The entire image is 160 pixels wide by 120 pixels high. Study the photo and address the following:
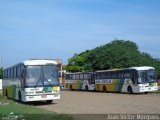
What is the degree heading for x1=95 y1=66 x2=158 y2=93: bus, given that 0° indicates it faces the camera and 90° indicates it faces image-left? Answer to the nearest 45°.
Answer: approximately 315°

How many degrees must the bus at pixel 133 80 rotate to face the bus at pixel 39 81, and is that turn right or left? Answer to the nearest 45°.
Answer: approximately 90° to its right
